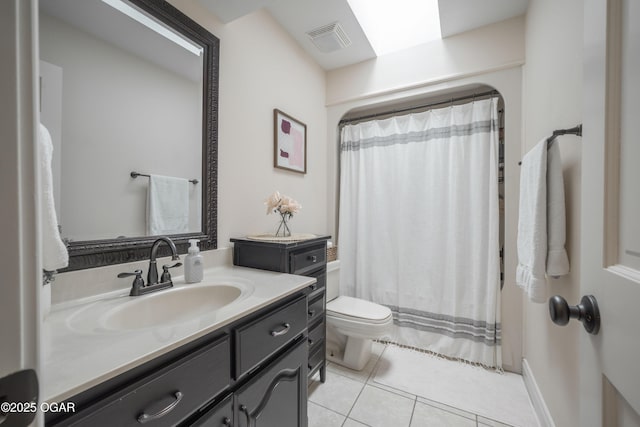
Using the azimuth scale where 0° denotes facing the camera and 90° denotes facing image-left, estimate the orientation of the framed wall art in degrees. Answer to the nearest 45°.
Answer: approximately 315°

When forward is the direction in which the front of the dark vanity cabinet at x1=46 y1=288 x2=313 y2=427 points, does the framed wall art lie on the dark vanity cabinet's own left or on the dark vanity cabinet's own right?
on the dark vanity cabinet's own left

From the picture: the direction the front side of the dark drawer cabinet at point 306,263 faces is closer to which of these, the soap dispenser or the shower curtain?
the shower curtain

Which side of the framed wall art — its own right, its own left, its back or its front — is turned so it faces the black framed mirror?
right

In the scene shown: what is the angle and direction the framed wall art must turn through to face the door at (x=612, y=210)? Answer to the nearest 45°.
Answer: approximately 45° to its right

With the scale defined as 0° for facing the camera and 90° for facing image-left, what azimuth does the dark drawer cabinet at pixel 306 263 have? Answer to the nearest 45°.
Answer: approximately 315°
